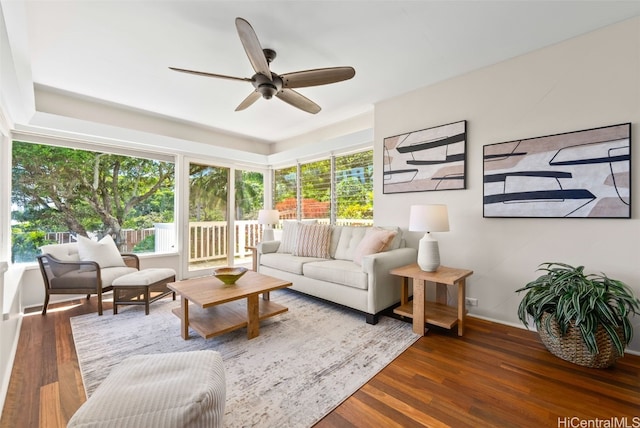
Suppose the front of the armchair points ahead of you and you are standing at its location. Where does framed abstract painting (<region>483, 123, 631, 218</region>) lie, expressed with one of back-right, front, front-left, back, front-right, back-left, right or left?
front

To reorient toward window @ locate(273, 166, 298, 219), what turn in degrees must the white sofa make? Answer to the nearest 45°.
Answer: approximately 90° to its right

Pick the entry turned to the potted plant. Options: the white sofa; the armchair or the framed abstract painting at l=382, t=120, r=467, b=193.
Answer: the armchair

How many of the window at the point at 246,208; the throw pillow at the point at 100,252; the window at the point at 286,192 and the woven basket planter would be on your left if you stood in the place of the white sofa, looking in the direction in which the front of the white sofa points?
1

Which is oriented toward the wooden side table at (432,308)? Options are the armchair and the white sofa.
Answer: the armchair

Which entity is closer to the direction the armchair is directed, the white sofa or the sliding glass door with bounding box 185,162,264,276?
the white sofa

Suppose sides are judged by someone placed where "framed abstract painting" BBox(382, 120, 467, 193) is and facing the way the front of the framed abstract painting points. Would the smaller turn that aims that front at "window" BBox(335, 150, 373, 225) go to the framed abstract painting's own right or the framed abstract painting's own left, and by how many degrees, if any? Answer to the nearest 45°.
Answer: approximately 90° to the framed abstract painting's own right

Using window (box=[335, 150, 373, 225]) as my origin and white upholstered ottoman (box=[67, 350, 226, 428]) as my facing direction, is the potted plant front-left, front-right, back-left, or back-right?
front-left

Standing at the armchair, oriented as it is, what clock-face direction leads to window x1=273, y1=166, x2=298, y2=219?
The window is roughly at 10 o'clock from the armchair.

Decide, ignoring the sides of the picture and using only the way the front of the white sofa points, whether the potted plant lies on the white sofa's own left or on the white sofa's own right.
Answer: on the white sofa's own left

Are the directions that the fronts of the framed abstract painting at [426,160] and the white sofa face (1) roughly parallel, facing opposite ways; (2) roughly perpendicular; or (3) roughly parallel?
roughly parallel

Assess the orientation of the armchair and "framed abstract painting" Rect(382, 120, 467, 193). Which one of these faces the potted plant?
the armchair

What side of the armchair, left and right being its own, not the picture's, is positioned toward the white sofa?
front

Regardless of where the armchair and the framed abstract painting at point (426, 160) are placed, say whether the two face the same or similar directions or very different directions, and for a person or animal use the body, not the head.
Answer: very different directions

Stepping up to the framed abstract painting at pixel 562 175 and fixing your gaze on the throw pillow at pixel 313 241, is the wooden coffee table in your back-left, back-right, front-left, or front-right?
front-left

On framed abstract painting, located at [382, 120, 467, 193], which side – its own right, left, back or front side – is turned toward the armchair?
front

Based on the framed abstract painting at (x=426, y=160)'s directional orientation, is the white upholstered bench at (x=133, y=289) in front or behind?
in front

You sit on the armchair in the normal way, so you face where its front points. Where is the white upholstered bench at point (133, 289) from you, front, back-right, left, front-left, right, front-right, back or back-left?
front

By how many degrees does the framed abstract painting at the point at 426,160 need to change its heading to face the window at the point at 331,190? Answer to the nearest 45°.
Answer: approximately 90° to its right

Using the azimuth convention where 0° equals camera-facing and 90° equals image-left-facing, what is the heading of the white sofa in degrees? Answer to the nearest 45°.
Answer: approximately 45°

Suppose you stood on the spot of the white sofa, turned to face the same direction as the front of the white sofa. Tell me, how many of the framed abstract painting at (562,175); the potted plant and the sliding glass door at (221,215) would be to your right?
1

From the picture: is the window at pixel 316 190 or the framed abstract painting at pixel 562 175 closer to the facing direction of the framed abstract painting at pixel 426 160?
the window

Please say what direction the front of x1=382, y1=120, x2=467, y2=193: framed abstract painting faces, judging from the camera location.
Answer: facing the viewer and to the left of the viewer

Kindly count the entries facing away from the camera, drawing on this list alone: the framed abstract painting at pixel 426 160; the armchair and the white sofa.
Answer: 0

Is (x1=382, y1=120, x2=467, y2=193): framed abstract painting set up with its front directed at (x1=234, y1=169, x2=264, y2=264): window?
no

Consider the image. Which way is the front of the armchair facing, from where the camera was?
facing the viewer and to the right of the viewer
